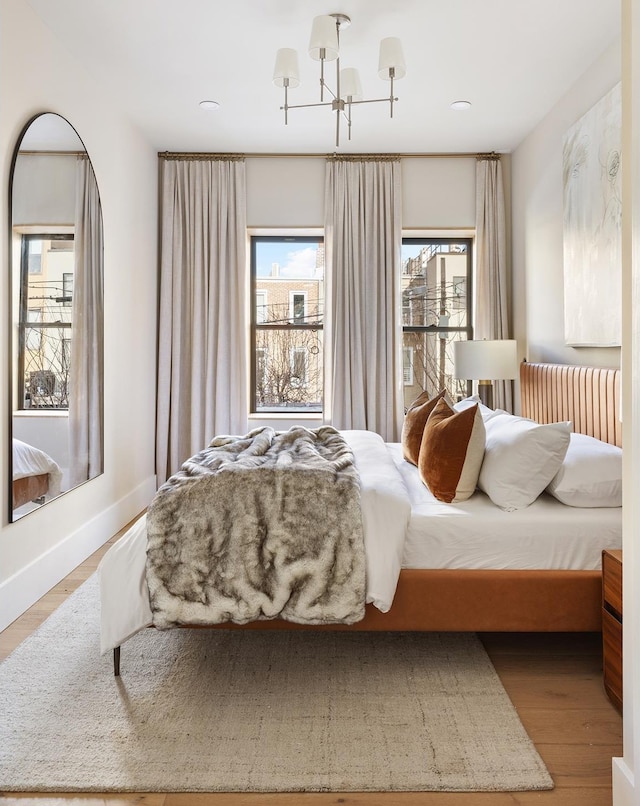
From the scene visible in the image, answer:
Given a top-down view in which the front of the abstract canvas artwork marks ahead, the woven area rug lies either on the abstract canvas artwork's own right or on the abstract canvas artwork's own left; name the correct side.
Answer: on the abstract canvas artwork's own left

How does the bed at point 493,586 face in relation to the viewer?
to the viewer's left

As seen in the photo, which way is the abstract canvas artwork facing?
to the viewer's left

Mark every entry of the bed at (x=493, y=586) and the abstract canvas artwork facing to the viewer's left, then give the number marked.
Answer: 2

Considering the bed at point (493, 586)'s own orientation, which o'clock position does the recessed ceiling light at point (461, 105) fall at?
The recessed ceiling light is roughly at 3 o'clock from the bed.

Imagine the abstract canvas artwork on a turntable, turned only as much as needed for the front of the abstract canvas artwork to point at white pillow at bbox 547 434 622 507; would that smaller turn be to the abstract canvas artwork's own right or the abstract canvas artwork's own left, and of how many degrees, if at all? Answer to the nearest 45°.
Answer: approximately 90° to the abstract canvas artwork's own left

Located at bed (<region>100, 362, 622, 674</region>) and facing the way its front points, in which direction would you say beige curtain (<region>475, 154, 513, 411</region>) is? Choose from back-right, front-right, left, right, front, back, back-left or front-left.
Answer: right

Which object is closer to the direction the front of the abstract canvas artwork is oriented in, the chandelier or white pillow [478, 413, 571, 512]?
the chandelier
